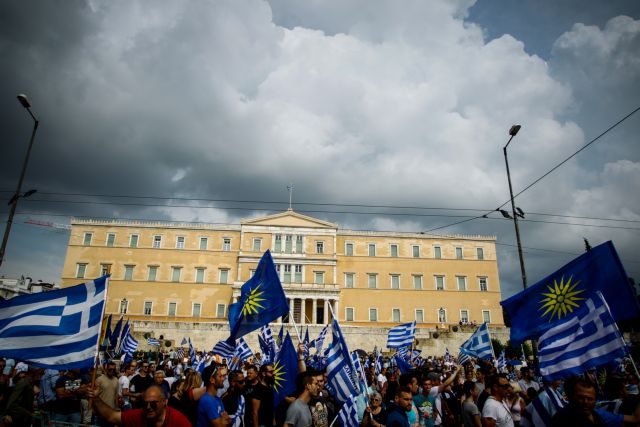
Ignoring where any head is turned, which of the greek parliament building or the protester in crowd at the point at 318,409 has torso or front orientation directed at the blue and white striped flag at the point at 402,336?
the greek parliament building

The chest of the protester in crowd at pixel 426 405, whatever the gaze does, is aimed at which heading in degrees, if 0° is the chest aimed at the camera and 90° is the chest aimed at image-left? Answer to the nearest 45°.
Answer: approximately 0°

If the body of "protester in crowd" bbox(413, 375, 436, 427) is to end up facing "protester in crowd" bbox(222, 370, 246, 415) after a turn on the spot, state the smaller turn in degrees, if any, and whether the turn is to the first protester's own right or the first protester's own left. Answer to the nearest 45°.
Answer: approximately 90° to the first protester's own right

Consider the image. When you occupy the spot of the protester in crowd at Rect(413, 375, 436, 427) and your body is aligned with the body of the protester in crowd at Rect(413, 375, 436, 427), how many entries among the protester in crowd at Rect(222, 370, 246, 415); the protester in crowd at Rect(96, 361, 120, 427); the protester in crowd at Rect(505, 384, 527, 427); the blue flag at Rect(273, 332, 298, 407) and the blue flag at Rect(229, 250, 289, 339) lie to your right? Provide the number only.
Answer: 4
